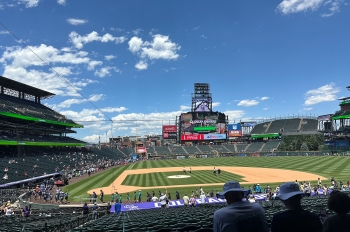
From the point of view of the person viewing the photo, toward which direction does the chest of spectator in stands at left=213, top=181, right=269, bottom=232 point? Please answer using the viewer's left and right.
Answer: facing away from the viewer

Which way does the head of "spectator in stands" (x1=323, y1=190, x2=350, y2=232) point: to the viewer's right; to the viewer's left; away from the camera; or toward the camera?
away from the camera

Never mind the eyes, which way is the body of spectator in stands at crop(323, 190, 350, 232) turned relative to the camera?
away from the camera

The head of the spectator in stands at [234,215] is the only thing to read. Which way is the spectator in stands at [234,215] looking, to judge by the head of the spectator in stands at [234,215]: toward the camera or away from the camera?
away from the camera
